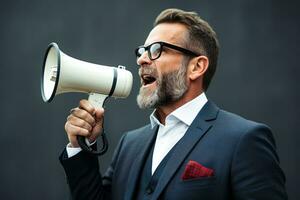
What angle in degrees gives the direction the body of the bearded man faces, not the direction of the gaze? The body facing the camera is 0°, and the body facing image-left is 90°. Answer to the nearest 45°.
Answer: approximately 45°

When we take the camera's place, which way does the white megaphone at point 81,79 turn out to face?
facing to the left of the viewer
